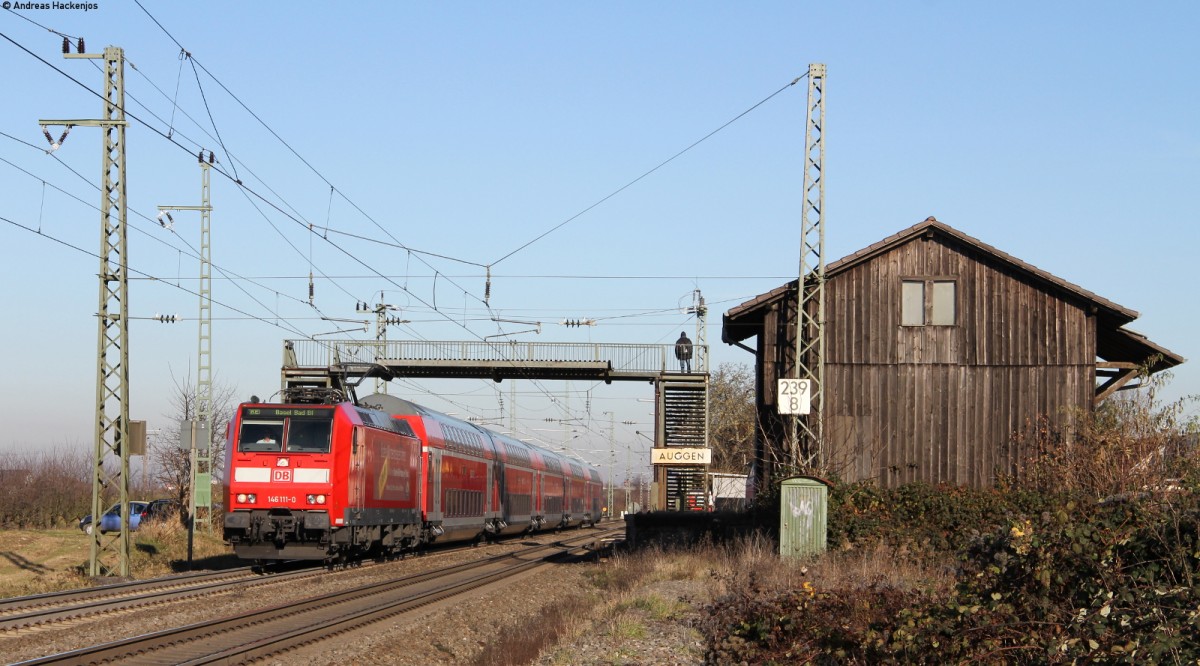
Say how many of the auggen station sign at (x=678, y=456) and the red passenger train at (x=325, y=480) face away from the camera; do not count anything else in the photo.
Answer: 0

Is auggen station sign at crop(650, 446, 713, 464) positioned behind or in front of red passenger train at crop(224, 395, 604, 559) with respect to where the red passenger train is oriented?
behind

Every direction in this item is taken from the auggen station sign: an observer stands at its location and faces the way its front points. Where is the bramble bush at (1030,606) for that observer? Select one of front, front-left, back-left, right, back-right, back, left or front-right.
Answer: front

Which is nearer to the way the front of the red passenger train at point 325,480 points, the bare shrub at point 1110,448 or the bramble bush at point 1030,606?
the bramble bush

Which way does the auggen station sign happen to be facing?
toward the camera

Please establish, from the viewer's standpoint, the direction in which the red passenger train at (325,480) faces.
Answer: facing the viewer and to the left of the viewer

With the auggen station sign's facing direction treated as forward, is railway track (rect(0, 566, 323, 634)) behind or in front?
in front

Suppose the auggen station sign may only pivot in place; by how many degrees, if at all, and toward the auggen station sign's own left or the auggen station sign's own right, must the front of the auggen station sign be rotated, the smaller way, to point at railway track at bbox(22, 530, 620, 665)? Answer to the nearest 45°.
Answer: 0° — it already faces it

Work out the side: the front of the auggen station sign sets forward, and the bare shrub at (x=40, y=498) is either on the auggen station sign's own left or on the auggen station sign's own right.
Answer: on the auggen station sign's own right

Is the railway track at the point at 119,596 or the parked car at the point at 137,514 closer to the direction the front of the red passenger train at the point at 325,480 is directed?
the railway track
